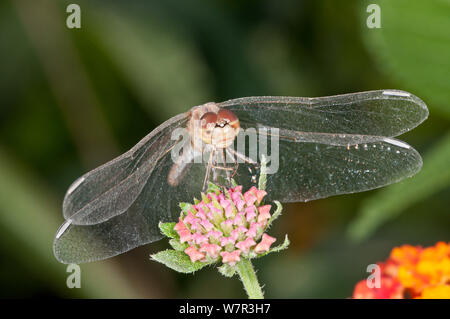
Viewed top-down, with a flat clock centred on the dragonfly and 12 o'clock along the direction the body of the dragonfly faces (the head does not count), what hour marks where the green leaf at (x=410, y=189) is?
The green leaf is roughly at 8 o'clock from the dragonfly.

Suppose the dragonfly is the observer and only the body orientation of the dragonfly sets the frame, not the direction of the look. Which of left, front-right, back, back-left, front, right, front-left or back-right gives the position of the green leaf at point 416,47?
back-left

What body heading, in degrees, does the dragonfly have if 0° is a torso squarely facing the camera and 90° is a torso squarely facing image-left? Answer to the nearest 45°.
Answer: approximately 0°
